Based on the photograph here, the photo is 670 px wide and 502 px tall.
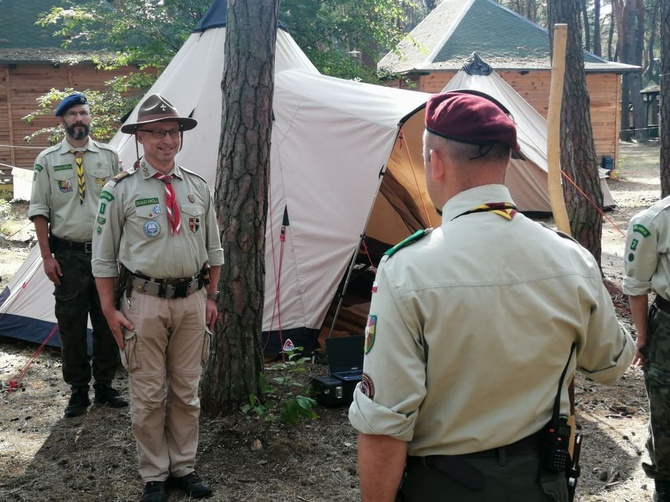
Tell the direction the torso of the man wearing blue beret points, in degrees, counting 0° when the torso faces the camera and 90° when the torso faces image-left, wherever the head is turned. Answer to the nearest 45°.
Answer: approximately 0°

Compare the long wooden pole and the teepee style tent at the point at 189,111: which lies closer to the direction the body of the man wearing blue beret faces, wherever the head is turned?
the long wooden pole

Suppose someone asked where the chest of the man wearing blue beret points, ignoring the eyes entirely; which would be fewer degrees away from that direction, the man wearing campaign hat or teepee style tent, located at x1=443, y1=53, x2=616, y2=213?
the man wearing campaign hat

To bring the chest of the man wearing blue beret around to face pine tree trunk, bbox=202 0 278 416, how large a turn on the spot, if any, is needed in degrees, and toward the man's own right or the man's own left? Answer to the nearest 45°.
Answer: approximately 45° to the man's own left

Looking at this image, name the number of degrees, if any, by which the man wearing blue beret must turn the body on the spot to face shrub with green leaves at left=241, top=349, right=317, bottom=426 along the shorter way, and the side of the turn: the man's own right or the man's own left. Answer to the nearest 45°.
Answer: approximately 45° to the man's own left

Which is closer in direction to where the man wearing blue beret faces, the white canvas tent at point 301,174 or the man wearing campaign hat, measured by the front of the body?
the man wearing campaign hat

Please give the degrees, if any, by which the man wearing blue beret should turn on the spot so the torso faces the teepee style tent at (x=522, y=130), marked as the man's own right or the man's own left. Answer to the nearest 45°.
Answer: approximately 135° to the man's own left

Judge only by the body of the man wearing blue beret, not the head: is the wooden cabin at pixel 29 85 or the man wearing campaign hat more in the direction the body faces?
the man wearing campaign hat

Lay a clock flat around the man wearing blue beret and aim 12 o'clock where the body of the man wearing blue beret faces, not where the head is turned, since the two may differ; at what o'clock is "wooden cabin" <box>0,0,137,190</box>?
The wooden cabin is roughly at 6 o'clock from the man wearing blue beret.

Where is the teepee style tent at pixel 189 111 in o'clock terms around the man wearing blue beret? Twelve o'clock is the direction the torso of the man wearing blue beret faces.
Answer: The teepee style tent is roughly at 7 o'clock from the man wearing blue beret.

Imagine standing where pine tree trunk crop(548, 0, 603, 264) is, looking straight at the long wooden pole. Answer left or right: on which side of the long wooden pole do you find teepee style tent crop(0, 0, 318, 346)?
right
